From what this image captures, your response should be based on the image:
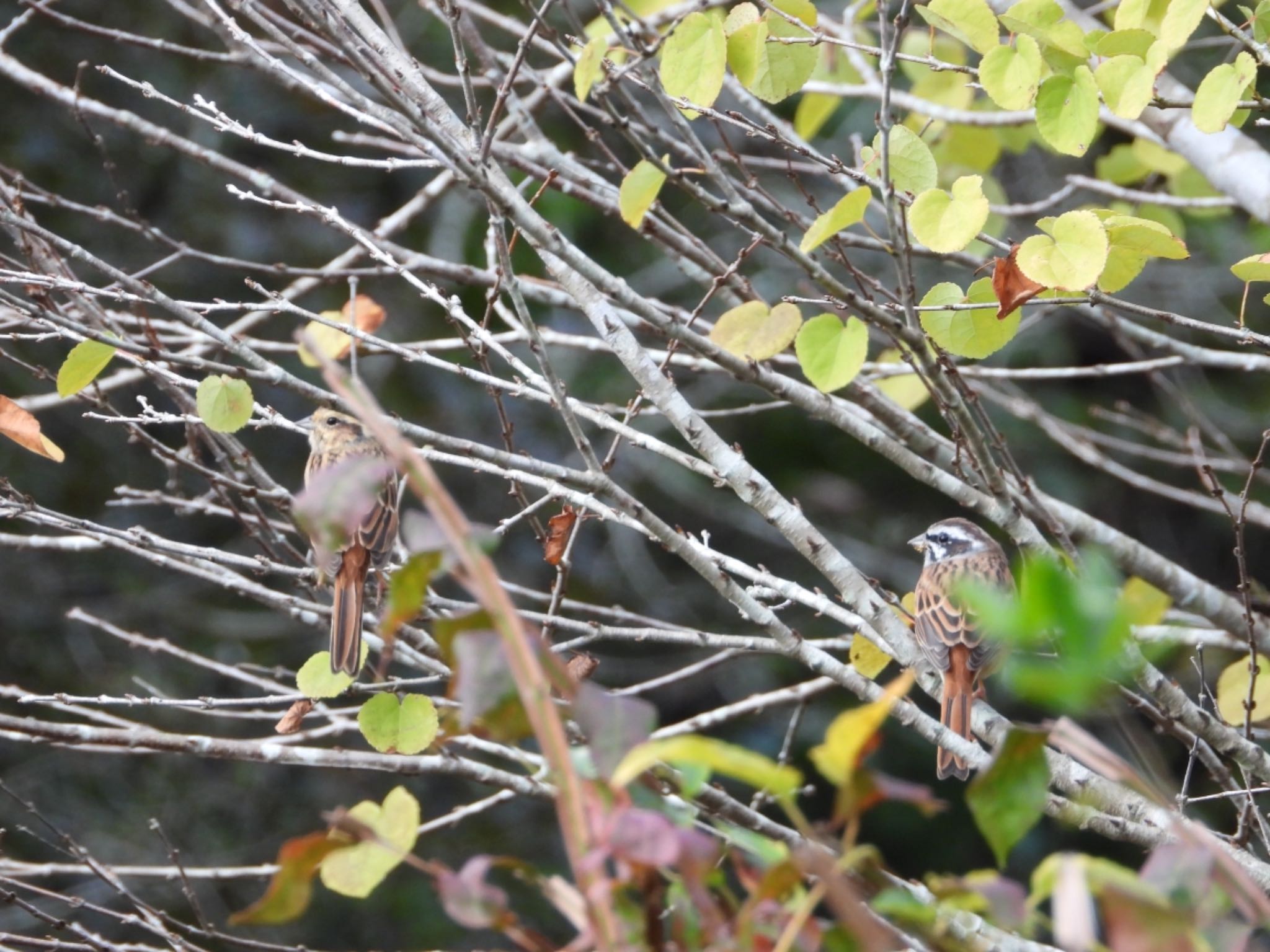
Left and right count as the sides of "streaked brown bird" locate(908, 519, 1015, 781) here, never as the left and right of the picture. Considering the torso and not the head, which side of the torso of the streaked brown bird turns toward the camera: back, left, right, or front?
back

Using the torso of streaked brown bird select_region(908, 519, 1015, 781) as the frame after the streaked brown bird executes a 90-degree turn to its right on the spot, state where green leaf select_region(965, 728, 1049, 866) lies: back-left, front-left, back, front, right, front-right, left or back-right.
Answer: right

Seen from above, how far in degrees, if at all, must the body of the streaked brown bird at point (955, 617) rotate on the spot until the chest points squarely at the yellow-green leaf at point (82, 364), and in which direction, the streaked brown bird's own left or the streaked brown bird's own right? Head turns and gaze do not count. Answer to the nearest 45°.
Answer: approximately 135° to the streaked brown bird's own left

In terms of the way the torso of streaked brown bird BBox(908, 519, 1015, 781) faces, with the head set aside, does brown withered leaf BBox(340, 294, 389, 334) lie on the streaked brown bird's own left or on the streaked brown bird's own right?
on the streaked brown bird's own left
